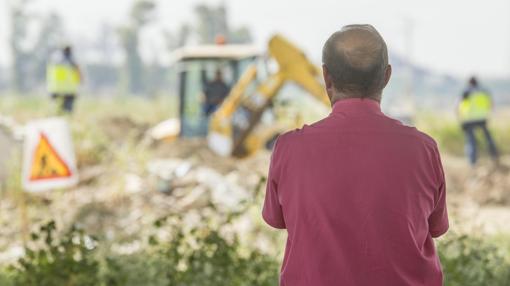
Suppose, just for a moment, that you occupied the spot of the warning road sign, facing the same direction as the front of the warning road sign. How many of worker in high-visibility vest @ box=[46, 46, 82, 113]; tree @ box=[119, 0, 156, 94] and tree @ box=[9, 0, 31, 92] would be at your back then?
3

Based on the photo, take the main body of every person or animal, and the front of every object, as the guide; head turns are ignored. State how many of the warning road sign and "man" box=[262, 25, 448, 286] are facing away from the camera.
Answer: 1

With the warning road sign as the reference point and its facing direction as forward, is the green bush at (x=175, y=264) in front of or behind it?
in front

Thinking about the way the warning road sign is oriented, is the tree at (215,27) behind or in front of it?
behind

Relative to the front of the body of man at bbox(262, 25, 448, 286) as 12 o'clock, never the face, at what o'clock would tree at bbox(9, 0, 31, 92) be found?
The tree is roughly at 11 o'clock from the man.

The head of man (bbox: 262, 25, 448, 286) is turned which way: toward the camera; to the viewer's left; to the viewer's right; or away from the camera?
away from the camera

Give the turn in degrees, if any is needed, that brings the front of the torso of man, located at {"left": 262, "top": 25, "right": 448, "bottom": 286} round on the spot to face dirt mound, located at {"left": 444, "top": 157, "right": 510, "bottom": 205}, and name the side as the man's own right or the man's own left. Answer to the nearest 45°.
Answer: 0° — they already face it

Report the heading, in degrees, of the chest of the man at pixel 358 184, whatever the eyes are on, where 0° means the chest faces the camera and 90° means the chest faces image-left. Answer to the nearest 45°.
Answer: approximately 180°

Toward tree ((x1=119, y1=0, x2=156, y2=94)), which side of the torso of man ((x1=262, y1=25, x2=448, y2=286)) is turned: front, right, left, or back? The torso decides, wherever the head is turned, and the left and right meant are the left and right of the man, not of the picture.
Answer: front
